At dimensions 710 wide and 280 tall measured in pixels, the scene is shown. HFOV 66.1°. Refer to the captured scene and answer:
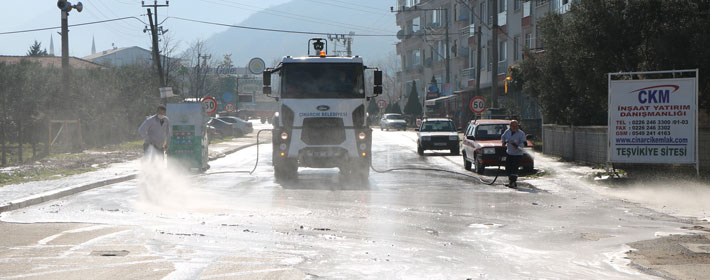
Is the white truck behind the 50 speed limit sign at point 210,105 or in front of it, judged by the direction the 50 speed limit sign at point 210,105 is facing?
in front

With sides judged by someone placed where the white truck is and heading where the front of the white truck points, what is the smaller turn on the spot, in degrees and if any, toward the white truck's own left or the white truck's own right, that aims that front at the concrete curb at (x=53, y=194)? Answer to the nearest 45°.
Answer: approximately 45° to the white truck's own right

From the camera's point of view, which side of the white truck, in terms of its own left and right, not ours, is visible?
front

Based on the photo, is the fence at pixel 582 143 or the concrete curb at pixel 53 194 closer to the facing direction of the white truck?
the concrete curb

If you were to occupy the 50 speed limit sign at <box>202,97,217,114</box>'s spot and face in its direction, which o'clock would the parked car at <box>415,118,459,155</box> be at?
The parked car is roughly at 9 o'clock from the 50 speed limit sign.

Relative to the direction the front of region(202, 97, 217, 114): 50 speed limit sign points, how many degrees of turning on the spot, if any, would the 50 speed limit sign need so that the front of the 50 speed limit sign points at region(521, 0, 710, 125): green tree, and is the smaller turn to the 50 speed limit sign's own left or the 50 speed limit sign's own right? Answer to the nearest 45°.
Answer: approximately 45° to the 50 speed limit sign's own left

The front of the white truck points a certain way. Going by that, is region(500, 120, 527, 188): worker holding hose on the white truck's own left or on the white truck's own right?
on the white truck's own left

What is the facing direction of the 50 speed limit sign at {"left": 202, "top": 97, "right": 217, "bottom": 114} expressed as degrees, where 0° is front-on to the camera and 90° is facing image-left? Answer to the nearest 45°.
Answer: approximately 0°

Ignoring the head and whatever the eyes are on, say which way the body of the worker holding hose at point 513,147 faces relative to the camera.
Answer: toward the camera

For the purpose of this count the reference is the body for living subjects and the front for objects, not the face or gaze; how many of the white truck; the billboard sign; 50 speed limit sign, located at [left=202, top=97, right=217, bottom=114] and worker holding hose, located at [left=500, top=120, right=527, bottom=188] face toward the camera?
4

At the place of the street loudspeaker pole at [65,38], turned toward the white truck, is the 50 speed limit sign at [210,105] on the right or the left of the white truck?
left

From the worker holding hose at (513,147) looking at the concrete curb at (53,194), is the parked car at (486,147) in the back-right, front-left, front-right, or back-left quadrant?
back-right
